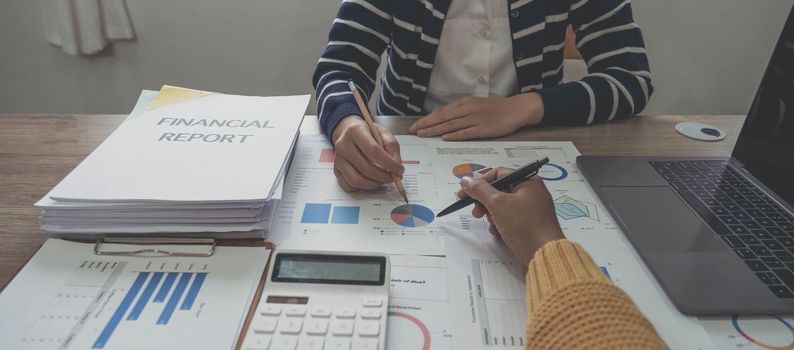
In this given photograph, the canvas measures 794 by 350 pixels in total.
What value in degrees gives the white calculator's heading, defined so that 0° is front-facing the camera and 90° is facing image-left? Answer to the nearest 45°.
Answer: approximately 0°
